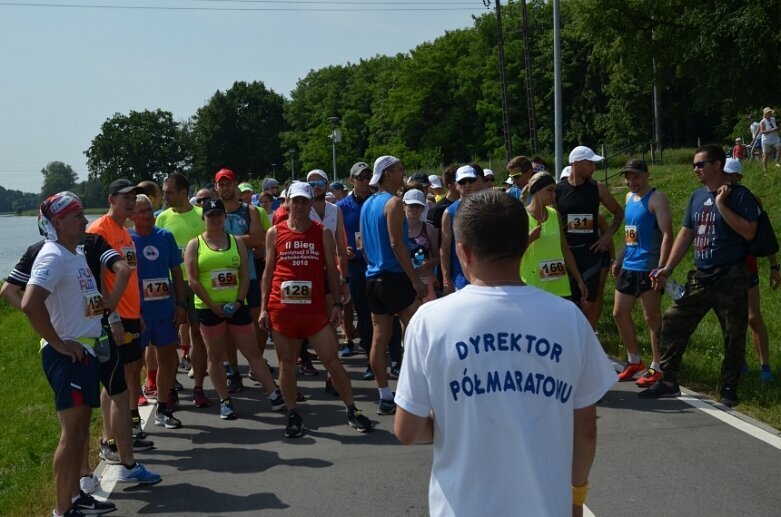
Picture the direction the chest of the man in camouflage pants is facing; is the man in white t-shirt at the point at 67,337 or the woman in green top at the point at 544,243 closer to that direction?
the man in white t-shirt

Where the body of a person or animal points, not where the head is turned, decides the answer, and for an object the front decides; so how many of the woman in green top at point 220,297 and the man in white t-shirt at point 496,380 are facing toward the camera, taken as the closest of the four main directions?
1

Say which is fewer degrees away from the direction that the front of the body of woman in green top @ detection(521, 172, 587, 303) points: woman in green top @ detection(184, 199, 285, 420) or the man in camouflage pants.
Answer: the man in camouflage pants

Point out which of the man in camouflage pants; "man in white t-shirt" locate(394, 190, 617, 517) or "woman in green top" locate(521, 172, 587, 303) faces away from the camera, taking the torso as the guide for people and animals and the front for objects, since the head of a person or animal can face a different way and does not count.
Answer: the man in white t-shirt

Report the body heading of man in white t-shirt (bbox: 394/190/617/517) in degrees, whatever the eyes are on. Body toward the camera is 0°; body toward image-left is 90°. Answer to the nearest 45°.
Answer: approximately 180°

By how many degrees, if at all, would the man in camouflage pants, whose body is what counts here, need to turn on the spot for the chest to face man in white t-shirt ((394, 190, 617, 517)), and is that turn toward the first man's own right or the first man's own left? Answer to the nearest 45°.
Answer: approximately 45° to the first man's own left

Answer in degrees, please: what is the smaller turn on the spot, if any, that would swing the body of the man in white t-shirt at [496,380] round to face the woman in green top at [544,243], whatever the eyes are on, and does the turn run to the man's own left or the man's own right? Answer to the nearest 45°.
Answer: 0° — they already face them

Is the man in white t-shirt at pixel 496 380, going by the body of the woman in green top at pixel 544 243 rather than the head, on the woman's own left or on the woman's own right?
on the woman's own right

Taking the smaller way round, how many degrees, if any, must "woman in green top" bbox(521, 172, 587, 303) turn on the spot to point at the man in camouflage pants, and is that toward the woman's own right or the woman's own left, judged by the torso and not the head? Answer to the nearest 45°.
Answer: approximately 45° to the woman's own left

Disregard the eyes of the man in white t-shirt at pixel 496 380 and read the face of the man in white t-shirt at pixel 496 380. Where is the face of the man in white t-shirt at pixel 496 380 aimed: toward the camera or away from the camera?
away from the camera

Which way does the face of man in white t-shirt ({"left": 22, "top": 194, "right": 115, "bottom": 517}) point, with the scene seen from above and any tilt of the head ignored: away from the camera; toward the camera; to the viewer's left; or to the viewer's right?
to the viewer's right
